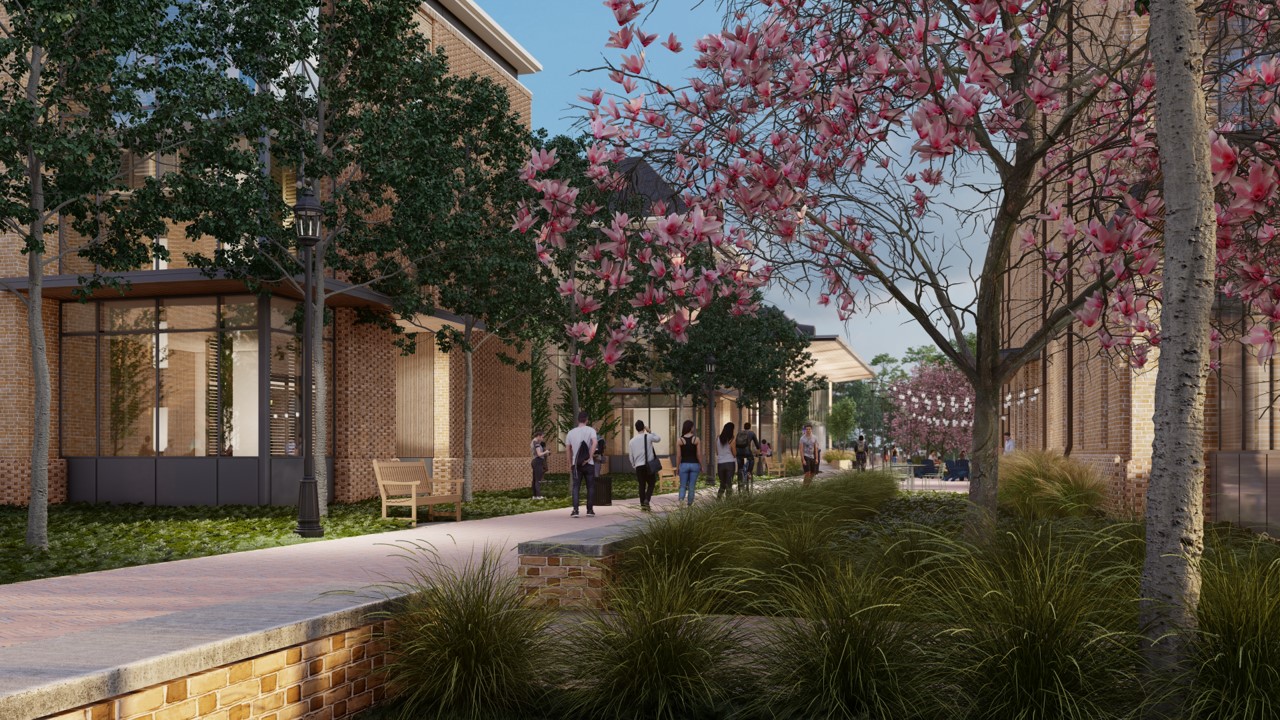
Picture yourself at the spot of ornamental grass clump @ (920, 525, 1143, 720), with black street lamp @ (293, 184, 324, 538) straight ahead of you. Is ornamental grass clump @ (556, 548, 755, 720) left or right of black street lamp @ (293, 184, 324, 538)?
left

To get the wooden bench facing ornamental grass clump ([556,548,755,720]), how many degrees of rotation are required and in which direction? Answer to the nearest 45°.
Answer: approximately 45° to its right

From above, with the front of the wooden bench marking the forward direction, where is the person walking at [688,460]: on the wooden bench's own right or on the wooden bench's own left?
on the wooden bench's own left

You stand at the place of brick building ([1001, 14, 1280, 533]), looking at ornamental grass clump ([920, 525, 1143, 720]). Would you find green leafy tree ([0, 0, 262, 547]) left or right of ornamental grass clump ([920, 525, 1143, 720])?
right

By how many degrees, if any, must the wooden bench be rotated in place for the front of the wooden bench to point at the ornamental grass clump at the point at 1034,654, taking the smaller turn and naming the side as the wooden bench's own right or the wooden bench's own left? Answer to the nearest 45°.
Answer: approximately 45° to the wooden bench's own right

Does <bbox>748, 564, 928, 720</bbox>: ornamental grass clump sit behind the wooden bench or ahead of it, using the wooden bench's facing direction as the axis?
ahead

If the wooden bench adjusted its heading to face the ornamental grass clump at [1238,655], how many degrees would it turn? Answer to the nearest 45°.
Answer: approximately 45° to its right

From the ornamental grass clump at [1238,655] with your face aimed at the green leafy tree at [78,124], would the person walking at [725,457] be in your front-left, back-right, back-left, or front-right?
front-right

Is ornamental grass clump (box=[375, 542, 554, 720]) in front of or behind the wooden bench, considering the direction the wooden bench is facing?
in front

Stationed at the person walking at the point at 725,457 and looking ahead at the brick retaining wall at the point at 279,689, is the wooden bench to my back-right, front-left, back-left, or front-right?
front-right

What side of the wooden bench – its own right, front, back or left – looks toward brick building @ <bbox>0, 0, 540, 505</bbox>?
back
